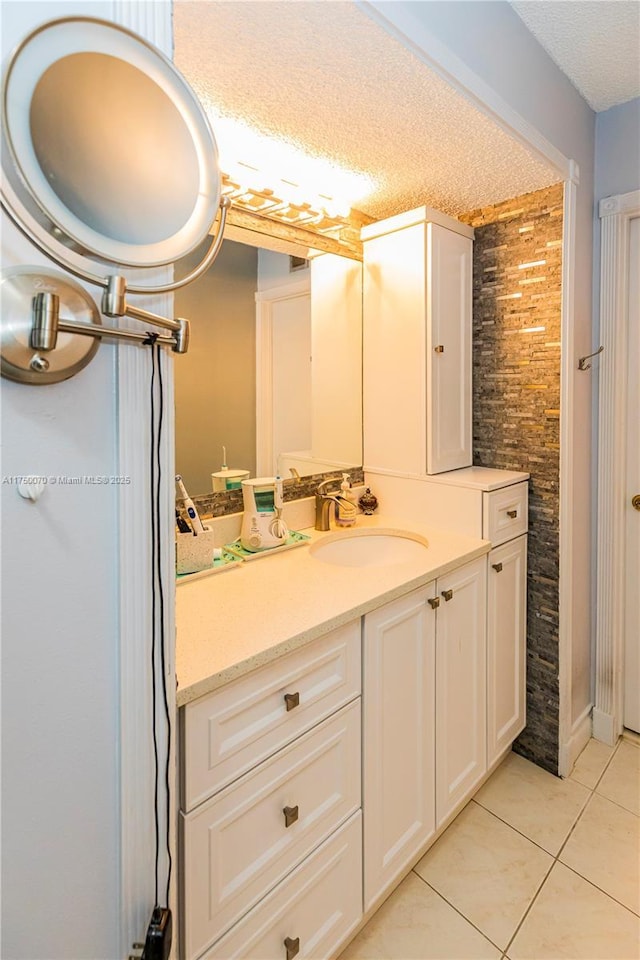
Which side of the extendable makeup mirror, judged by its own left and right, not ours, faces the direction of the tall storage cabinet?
left

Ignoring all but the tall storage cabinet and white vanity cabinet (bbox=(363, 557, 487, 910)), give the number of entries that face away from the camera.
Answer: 0

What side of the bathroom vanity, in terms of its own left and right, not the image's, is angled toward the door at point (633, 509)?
left

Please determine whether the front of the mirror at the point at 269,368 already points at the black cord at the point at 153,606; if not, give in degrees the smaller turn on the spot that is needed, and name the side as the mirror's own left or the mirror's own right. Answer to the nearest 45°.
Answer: approximately 45° to the mirror's own right

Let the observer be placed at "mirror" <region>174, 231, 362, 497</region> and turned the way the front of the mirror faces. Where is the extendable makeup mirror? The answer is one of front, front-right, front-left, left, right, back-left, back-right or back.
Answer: front-right

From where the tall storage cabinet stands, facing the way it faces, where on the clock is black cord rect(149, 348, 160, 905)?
The black cord is roughly at 2 o'clock from the tall storage cabinet.
